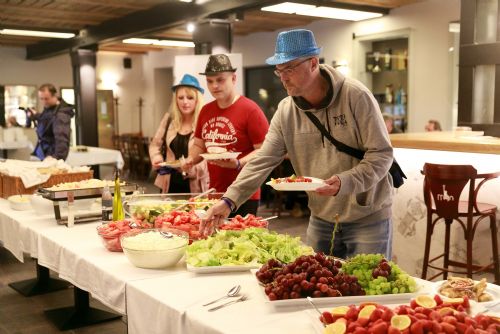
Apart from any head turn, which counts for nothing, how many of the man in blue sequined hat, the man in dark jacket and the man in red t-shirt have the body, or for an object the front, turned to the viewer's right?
0

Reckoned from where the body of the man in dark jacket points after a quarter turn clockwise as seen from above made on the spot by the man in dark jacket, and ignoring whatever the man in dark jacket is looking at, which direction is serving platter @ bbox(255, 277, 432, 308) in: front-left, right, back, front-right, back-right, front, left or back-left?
back-left

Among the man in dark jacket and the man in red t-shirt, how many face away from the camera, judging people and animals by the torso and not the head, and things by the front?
0

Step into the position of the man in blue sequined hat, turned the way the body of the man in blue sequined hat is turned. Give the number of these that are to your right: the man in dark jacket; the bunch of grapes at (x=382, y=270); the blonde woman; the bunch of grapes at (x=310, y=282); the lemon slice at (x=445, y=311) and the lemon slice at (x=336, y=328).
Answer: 2

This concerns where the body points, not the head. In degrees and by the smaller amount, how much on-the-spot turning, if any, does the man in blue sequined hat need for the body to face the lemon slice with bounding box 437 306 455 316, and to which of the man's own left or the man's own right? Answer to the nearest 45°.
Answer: approximately 45° to the man's own left

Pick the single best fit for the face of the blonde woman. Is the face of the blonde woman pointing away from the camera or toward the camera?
toward the camera

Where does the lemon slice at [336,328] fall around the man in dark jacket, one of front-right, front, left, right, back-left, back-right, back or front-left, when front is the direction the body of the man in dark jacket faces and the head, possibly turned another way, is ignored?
front-left

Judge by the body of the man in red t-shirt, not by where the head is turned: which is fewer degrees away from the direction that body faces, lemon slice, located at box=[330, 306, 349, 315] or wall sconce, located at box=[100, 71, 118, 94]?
the lemon slice

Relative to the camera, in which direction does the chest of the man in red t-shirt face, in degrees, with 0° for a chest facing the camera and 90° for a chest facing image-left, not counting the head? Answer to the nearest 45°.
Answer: approximately 45°

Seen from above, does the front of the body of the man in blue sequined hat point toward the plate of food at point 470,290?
no

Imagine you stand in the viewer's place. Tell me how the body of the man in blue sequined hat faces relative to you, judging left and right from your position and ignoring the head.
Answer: facing the viewer and to the left of the viewer

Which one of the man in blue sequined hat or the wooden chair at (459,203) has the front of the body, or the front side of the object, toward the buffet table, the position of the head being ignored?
the man in blue sequined hat

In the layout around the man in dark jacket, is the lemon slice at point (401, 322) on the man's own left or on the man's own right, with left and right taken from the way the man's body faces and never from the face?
on the man's own left

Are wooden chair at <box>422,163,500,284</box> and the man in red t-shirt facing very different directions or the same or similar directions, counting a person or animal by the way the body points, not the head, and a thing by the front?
very different directions

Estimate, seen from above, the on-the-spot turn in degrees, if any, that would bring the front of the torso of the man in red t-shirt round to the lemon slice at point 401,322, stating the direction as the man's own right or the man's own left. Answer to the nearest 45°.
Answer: approximately 45° to the man's own left

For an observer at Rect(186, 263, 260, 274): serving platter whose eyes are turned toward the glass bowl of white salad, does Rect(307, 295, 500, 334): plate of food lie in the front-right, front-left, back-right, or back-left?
back-left

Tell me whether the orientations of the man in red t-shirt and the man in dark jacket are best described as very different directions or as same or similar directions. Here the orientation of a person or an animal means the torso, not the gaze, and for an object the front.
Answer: same or similar directions

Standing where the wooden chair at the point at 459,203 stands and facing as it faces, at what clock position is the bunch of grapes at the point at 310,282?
The bunch of grapes is roughly at 5 o'clock from the wooden chair.

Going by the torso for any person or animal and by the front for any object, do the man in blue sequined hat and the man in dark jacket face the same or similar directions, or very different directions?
same or similar directions
